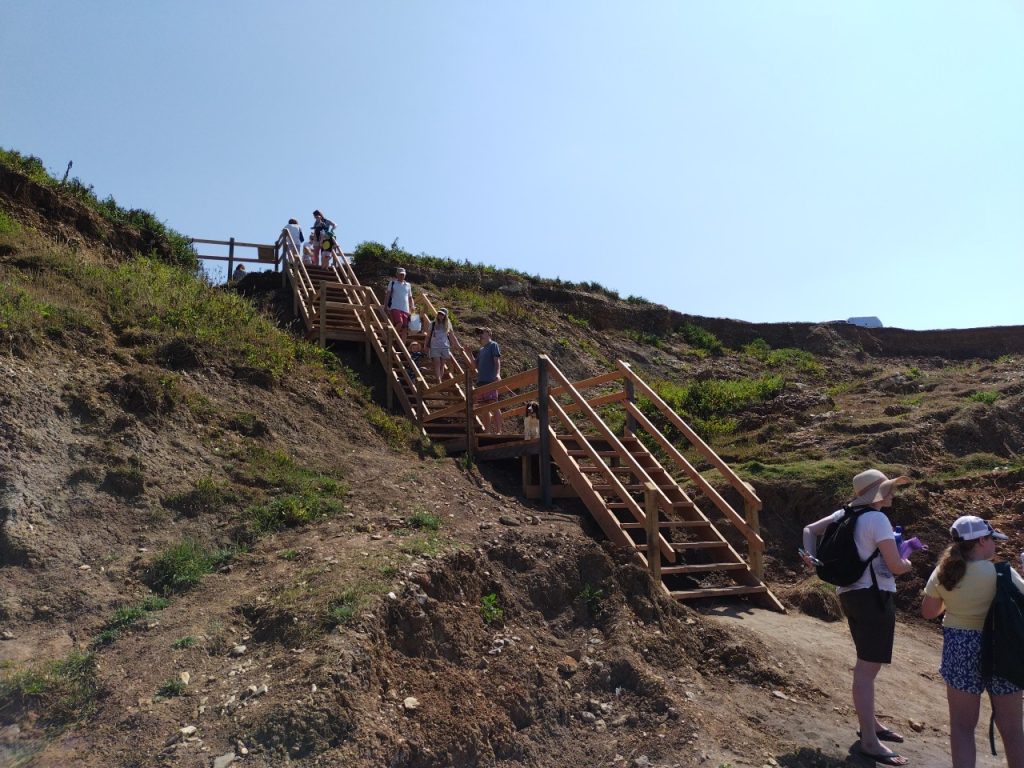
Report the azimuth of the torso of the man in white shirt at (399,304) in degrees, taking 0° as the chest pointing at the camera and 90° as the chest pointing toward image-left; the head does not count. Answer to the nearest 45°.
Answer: approximately 0°

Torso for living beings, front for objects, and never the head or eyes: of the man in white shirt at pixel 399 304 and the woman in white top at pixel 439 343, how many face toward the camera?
2

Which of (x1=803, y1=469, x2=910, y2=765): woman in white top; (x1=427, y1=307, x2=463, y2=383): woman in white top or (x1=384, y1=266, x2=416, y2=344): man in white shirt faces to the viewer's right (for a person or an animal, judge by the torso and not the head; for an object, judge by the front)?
(x1=803, y1=469, x2=910, y2=765): woman in white top

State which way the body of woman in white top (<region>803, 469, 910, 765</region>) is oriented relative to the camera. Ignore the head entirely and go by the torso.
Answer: to the viewer's right

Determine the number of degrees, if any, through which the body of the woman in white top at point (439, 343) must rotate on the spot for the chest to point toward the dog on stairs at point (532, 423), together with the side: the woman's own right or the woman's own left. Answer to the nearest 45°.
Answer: approximately 45° to the woman's own left

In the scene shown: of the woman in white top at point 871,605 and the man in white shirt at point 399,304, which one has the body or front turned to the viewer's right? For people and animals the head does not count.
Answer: the woman in white top

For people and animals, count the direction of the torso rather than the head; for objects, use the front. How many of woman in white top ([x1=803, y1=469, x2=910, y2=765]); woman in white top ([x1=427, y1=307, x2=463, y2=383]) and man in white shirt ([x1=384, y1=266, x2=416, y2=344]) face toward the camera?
2

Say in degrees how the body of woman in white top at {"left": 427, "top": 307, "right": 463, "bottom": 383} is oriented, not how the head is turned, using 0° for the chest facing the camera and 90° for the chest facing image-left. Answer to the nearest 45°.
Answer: approximately 0°

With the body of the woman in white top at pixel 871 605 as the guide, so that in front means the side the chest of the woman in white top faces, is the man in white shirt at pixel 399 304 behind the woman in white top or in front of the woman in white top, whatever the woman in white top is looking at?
behind
